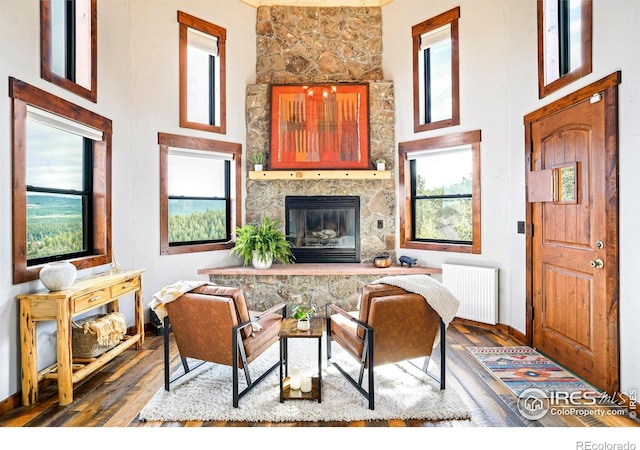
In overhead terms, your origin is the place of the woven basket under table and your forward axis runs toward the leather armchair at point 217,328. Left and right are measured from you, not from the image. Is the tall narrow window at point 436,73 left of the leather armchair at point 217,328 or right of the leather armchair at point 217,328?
left

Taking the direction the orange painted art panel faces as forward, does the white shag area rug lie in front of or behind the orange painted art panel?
in front

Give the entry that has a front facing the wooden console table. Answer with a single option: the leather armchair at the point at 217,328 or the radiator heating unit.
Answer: the radiator heating unit

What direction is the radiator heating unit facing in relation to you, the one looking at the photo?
facing the viewer and to the left of the viewer

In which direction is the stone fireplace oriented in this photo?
toward the camera
